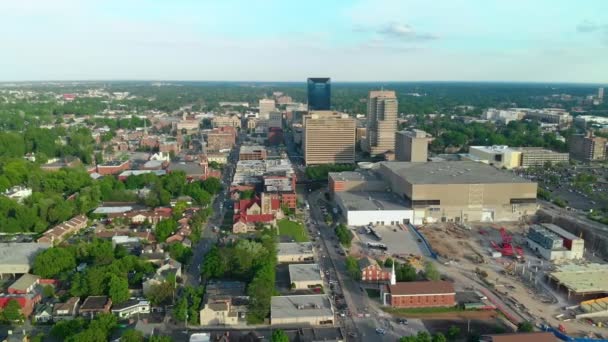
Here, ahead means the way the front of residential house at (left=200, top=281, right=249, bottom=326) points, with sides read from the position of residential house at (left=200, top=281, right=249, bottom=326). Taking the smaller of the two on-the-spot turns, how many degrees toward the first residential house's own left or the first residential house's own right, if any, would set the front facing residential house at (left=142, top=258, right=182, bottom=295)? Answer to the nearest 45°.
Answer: approximately 135° to the first residential house's own right

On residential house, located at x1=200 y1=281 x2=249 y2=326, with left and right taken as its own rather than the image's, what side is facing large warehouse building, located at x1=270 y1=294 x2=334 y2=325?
left

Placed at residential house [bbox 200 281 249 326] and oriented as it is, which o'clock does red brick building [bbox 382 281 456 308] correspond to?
The red brick building is roughly at 9 o'clock from the residential house.

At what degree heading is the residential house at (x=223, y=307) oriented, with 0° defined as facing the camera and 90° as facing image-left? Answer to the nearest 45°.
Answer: approximately 0°

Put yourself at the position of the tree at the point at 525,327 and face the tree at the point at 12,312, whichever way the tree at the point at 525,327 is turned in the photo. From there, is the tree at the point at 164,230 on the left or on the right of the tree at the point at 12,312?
right

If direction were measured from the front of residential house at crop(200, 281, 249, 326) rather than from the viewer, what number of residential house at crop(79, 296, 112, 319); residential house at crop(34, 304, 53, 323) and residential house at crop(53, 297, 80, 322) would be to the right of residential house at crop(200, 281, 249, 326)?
3

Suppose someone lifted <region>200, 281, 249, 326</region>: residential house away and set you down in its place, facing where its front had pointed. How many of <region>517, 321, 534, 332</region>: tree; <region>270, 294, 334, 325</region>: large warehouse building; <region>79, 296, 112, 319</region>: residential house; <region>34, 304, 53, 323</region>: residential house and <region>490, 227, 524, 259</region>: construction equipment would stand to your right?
2

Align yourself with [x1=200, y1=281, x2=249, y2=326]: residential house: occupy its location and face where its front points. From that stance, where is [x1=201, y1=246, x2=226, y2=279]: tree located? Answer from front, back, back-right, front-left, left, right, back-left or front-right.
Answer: back

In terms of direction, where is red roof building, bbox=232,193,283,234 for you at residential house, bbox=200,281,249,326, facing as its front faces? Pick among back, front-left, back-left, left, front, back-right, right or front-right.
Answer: back

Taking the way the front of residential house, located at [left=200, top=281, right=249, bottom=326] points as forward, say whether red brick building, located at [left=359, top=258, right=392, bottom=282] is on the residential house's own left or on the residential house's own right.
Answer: on the residential house's own left

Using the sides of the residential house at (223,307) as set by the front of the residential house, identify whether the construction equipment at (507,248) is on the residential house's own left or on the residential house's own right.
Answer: on the residential house's own left

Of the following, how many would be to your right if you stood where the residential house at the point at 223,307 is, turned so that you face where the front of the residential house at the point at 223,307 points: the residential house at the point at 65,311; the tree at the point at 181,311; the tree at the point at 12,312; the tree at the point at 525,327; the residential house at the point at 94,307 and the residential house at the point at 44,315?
5

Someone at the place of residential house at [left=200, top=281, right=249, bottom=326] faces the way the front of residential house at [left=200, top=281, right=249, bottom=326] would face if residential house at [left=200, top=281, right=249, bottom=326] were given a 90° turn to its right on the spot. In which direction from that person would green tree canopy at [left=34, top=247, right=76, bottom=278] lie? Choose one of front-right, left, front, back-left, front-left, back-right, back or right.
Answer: front-right

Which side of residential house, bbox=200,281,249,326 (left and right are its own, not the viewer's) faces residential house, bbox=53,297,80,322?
right

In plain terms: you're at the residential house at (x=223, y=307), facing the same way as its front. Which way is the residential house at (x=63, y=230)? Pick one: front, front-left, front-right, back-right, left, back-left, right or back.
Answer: back-right

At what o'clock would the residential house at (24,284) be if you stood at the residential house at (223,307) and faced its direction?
the residential house at (24,284) is roughly at 4 o'clock from the residential house at (223,307).

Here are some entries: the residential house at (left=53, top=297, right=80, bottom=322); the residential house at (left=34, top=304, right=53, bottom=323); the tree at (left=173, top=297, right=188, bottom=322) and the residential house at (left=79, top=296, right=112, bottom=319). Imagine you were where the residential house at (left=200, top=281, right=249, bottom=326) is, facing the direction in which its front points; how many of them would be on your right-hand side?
4

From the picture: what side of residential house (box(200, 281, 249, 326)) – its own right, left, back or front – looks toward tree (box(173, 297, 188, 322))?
right

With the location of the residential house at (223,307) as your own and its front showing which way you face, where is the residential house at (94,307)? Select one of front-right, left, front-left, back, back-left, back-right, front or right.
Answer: right

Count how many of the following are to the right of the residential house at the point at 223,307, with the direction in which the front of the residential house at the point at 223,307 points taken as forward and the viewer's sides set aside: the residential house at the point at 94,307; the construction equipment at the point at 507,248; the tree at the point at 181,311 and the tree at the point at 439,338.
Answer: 2
